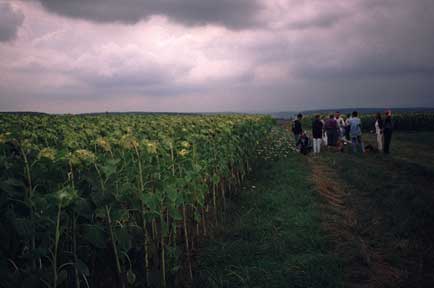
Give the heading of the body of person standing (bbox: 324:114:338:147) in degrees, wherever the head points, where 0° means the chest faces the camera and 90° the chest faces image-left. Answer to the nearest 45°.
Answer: approximately 180°
